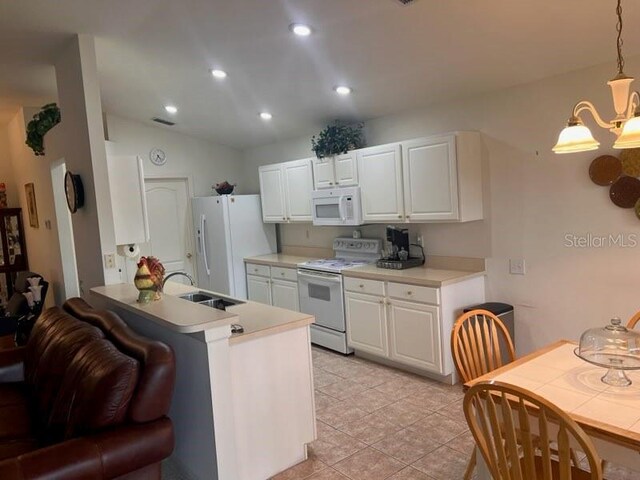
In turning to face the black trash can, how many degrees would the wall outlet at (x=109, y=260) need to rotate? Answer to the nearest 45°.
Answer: approximately 45° to its left

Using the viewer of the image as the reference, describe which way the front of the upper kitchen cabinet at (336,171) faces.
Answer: facing the viewer and to the left of the viewer

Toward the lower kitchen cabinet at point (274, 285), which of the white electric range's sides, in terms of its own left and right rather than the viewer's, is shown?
right

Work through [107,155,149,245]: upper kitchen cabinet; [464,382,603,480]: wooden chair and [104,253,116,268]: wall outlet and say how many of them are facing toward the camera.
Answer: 1

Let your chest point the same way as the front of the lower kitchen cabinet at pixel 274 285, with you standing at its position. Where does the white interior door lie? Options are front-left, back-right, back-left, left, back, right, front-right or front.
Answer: right

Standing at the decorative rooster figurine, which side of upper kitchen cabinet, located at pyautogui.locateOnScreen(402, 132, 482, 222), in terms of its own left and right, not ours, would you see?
front

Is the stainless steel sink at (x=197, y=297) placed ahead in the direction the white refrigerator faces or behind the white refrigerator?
ahead

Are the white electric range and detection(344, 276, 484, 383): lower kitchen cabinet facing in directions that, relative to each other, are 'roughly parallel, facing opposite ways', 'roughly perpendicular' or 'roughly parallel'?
roughly parallel

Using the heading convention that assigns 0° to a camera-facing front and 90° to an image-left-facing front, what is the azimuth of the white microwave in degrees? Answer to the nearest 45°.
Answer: approximately 45°

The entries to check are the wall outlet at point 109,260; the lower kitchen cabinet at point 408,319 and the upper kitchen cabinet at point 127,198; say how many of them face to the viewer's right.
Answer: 1

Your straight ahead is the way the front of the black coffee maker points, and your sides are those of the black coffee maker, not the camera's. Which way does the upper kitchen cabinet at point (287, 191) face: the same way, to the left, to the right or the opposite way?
the same way

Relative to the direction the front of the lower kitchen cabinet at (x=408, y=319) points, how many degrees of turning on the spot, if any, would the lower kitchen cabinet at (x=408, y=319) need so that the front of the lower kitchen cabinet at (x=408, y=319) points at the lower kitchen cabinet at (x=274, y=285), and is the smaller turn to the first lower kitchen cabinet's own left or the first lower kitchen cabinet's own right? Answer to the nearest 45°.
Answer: approximately 90° to the first lower kitchen cabinet's own right

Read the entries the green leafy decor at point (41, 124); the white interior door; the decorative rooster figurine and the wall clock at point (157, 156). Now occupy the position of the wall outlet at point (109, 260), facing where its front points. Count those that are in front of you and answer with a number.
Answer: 1

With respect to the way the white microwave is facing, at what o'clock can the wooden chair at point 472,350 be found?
The wooden chair is roughly at 10 o'clock from the white microwave.

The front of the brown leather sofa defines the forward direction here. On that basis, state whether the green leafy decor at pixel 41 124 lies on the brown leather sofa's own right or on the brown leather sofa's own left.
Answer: on the brown leather sofa's own right
